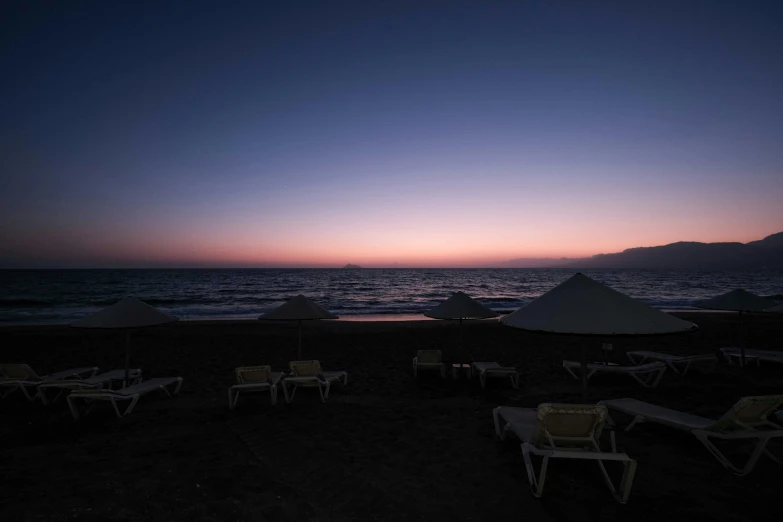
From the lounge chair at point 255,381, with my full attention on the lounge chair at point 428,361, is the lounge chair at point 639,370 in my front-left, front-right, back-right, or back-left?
front-right

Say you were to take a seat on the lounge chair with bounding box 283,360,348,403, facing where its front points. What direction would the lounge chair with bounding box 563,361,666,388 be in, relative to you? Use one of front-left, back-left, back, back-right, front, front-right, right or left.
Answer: front-right

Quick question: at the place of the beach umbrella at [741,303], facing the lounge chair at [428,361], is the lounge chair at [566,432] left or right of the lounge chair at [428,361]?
left

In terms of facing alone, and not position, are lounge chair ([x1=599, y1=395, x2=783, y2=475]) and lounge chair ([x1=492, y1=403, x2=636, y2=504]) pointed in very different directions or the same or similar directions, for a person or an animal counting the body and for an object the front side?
same or similar directions

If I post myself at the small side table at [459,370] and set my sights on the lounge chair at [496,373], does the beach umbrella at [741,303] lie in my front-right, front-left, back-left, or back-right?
front-left

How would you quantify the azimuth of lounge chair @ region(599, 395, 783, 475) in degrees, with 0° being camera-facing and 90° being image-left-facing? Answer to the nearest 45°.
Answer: approximately 135°
